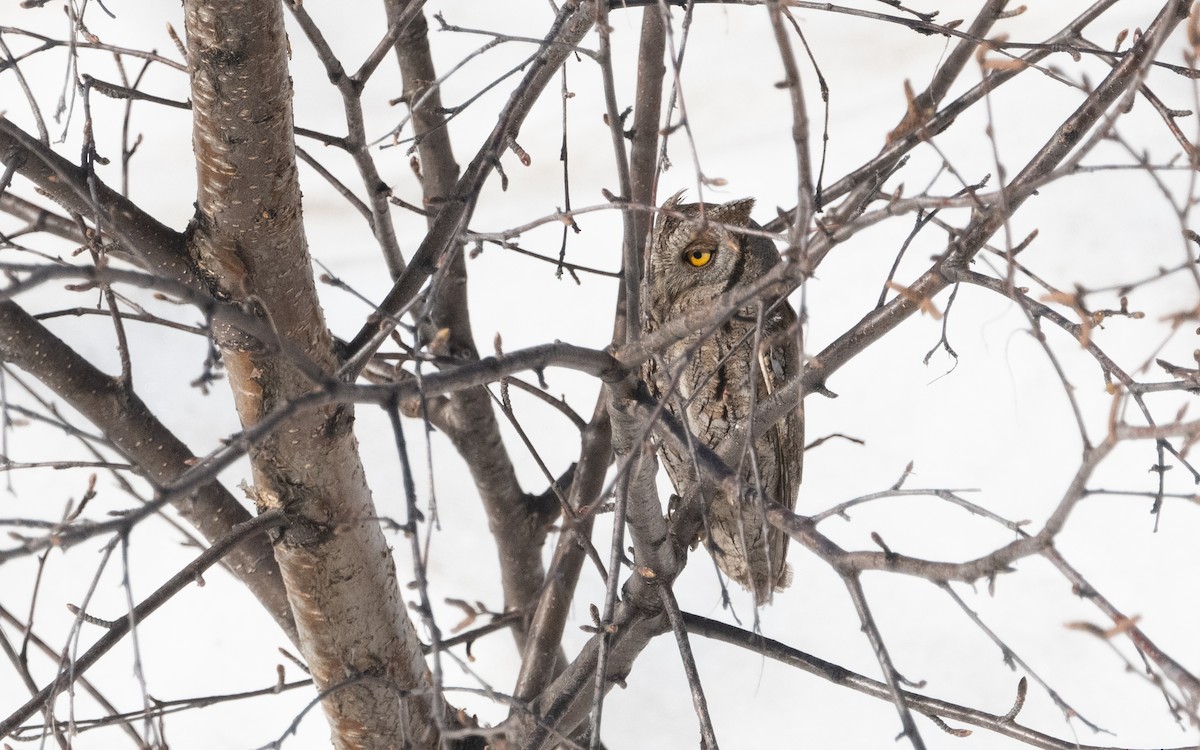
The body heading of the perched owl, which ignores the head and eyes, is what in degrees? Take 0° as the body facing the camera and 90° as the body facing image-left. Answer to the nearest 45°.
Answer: approximately 45°
